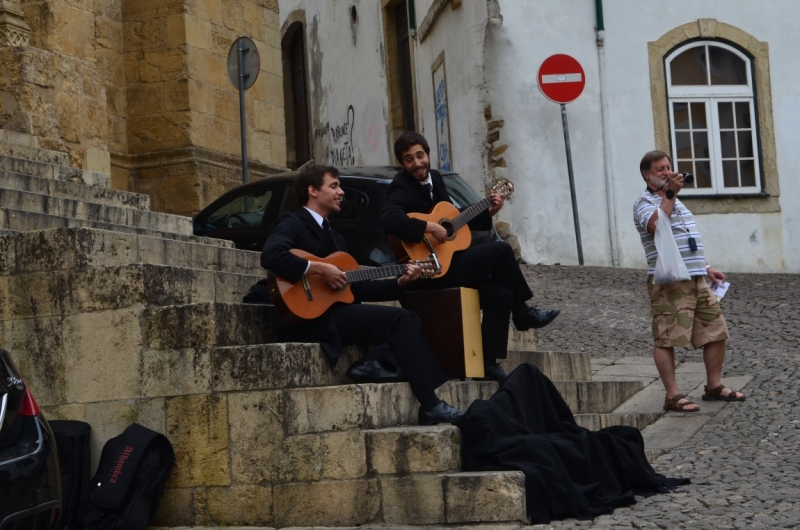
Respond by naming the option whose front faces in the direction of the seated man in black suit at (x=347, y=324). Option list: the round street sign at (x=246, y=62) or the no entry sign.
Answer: the no entry sign

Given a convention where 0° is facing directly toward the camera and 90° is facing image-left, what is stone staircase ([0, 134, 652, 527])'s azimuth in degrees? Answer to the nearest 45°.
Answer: approximately 270°

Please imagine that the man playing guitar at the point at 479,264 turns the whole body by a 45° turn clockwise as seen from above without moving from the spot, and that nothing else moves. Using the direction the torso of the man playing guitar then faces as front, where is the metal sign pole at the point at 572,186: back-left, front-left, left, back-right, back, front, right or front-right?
back

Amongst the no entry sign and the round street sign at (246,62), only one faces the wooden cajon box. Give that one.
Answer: the no entry sign

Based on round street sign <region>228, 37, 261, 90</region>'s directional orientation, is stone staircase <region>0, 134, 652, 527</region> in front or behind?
behind

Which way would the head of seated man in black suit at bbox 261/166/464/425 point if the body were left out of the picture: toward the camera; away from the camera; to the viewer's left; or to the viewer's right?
to the viewer's right

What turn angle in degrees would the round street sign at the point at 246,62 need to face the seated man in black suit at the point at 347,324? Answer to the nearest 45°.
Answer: approximately 135° to its right

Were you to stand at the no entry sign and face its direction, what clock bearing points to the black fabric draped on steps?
The black fabric draped on steps is roughly at 12 o'clock from the no entry sign.

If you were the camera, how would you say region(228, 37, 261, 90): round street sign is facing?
facing away from the viewer and to the right of the viewer

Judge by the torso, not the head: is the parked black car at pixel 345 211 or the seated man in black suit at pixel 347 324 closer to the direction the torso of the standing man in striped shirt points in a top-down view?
the seated man in black suit

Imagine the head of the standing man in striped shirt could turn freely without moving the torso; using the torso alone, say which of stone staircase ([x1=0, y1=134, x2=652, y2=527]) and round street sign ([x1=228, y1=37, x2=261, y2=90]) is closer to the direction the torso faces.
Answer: the stone staircase
